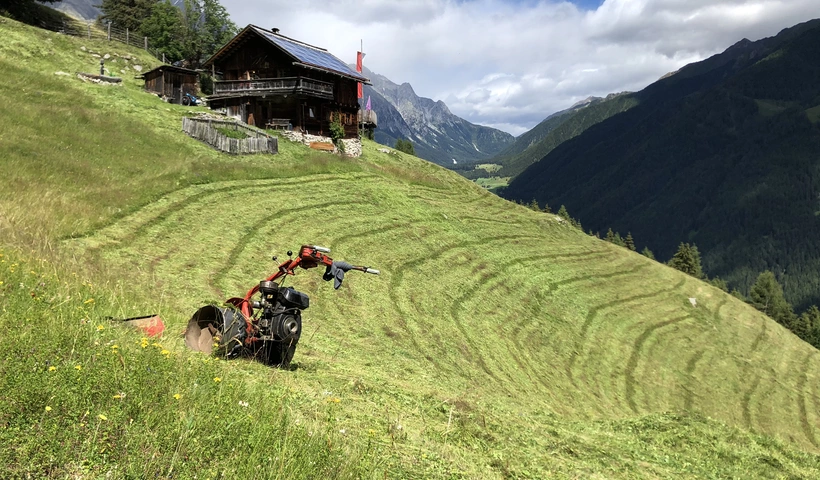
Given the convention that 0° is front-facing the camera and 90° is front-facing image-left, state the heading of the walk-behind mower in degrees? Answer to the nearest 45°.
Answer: approximately 45°

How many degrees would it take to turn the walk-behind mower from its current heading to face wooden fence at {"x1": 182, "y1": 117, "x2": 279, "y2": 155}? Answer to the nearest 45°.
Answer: approximately 135° to its right
